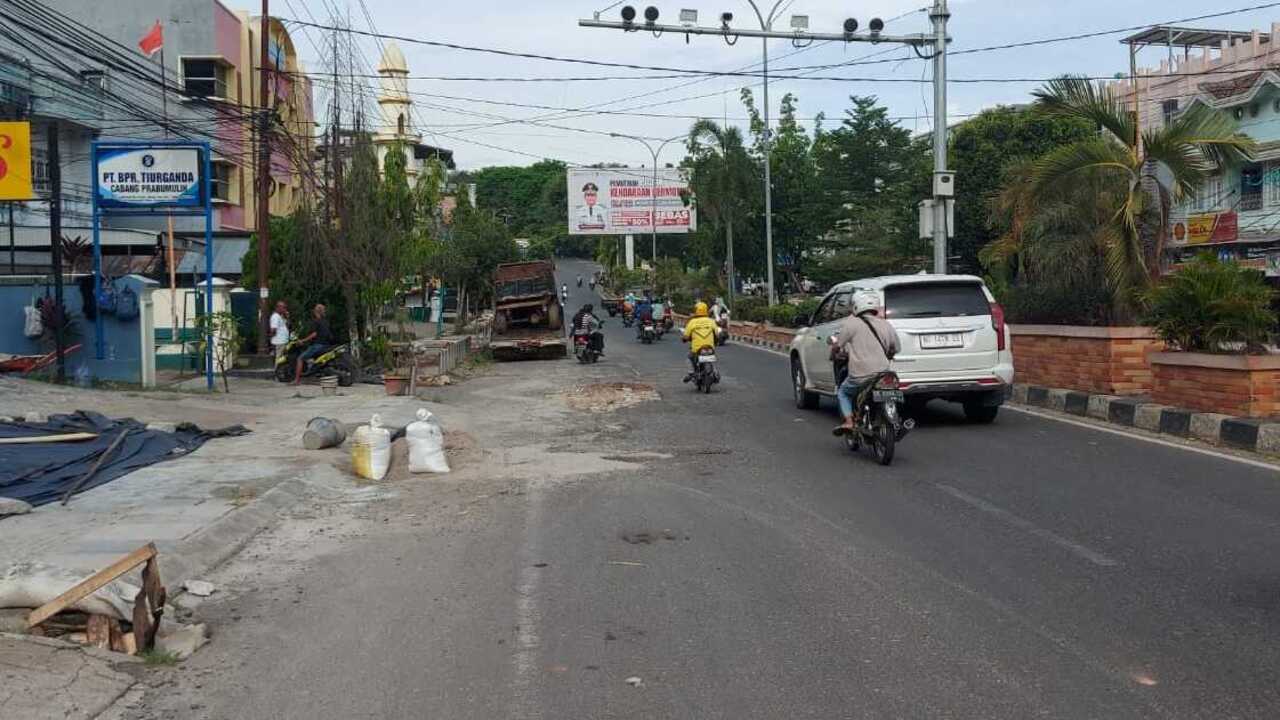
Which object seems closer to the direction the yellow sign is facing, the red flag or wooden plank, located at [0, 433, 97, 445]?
the wooden plank

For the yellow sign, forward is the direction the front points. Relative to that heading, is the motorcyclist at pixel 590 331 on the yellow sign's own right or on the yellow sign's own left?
on the yellow sign's own left

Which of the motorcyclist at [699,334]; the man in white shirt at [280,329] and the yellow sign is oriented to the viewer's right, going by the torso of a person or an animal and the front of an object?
the man in white shirt

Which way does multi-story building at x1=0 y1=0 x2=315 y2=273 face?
to the viewer's right

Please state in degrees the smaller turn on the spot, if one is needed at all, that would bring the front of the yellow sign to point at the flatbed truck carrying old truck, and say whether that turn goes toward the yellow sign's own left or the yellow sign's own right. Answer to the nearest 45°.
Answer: approximately 135° to the yellow sign's own left

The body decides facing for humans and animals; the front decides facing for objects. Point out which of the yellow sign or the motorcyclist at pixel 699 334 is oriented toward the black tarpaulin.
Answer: the yellow sign

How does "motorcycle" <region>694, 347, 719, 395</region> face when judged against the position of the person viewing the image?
facing away from the viewer

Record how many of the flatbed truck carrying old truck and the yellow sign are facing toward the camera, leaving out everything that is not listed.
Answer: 1

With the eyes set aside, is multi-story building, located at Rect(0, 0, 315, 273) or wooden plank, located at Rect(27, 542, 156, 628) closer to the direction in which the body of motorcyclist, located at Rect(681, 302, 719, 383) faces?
the multi-story building

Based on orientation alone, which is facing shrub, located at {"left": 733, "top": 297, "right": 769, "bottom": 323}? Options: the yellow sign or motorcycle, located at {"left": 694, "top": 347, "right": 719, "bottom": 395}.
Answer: the motorcycle

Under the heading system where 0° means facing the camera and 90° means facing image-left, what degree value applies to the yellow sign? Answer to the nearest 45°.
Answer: approximately 0°

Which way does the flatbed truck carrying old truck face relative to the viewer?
away from the camera

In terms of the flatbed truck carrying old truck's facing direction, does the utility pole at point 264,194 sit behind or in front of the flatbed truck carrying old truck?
behind

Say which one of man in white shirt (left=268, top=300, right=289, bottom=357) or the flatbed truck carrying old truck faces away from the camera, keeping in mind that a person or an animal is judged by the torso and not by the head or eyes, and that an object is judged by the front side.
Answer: the flatbed truck carrying old truck

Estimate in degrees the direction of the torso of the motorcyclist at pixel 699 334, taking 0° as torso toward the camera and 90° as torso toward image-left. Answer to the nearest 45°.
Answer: approximately 180°
